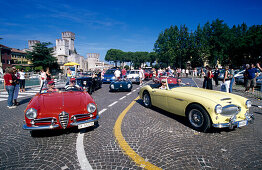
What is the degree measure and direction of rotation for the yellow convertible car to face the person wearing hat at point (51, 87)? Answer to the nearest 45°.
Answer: approximately 135° to its right

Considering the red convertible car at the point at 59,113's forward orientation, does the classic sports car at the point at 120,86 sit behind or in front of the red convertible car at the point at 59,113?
behind

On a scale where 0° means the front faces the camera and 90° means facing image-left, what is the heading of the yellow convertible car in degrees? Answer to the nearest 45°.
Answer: approximately 315°

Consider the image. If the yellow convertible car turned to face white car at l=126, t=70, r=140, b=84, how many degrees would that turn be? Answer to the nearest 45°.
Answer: approximately 180°

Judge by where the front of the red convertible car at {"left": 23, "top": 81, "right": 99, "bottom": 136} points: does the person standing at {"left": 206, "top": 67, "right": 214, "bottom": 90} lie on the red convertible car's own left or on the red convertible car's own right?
on the red convertible car's own left

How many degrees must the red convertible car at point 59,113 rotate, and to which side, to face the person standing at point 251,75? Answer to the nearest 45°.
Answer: approximately 90° to its left

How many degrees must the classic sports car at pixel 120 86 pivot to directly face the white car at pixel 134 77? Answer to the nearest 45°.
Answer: approximately 180°

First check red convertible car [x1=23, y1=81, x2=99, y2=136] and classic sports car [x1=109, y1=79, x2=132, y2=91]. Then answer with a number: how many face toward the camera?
2

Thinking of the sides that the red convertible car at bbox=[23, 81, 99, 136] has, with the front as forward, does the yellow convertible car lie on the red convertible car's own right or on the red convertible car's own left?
on the red convertible car's own left

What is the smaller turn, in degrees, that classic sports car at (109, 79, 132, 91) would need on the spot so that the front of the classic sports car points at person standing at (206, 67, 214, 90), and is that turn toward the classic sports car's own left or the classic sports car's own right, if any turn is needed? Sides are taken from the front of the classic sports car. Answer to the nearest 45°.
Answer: approximately 45° to the classic sports car's own left

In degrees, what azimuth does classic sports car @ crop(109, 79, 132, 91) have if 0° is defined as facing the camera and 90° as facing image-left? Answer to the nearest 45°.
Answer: approximately 0°
